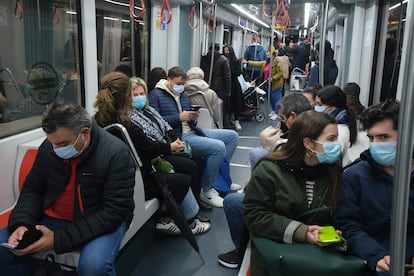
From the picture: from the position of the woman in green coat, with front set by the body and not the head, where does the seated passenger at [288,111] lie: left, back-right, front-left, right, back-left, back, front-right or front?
back-left

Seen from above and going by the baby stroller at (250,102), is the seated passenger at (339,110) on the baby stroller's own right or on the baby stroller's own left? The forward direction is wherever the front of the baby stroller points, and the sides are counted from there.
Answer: on the baby stroller's own left

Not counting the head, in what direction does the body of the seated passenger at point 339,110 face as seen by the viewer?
to the viewer's left

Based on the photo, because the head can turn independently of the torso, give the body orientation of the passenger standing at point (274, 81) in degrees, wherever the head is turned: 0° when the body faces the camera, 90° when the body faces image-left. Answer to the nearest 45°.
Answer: approximately 45°

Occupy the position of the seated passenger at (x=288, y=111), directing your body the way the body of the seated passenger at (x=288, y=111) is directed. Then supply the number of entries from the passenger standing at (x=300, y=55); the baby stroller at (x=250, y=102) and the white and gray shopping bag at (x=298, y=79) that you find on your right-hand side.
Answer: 3

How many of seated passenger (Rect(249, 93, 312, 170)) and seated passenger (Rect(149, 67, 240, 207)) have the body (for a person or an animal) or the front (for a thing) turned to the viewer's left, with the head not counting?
1

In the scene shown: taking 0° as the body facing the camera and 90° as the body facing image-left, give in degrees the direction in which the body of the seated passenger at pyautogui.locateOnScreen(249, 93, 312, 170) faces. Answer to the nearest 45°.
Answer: approximately 90°
